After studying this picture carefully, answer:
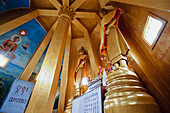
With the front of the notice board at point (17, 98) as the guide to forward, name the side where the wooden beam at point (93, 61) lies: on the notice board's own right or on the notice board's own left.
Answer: on the notice board's own left

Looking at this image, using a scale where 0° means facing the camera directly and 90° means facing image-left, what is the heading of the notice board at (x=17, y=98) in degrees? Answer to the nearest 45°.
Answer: approximately 0°
